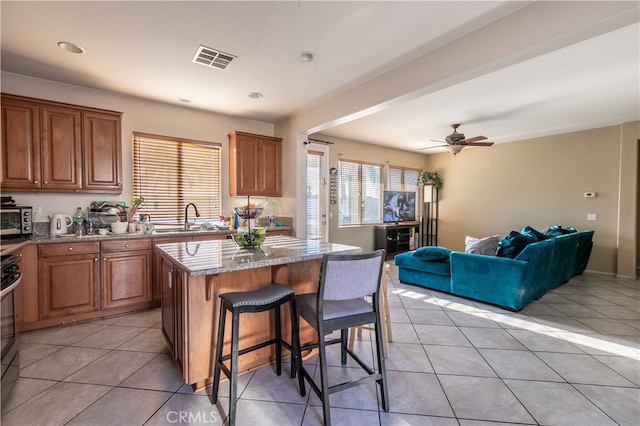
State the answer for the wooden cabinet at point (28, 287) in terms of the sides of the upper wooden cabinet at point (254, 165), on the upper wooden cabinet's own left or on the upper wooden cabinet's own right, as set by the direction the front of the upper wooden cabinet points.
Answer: on the upper wooden cabinet's own right

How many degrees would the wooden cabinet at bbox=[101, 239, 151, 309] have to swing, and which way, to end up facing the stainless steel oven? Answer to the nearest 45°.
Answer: approximately 45° to its right

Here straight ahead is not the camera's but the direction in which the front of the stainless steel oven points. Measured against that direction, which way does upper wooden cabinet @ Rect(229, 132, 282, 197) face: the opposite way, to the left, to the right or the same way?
to the right

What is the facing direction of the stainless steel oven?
to the viewer's right

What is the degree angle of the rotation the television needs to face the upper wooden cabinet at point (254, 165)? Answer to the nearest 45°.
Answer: approximately 45° to its right

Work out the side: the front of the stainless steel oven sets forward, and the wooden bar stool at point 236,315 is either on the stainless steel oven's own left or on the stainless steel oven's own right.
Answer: on the stainless steel oven's own right
